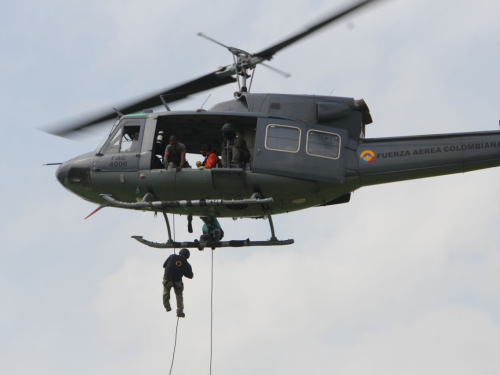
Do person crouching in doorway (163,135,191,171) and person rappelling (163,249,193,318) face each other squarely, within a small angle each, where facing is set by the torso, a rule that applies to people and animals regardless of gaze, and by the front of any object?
no

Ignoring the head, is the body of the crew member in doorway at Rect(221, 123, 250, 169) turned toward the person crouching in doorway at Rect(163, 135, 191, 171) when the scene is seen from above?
no

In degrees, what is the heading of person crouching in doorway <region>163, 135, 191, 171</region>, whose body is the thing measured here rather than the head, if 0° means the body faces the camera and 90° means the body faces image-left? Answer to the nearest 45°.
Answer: approximately 0°

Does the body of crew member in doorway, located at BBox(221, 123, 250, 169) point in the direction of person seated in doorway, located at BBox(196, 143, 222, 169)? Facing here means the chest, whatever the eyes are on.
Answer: no

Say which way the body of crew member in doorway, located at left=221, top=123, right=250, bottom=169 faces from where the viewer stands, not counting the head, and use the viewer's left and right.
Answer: facing the viewer and to the left of the viewer

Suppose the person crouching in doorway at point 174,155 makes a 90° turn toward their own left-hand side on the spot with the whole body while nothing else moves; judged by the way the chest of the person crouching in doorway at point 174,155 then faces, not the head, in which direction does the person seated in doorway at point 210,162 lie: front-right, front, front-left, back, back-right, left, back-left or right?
front

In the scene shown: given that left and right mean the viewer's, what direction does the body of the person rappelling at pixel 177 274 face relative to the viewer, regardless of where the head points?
facing away from the viewer and to the right of the viewer

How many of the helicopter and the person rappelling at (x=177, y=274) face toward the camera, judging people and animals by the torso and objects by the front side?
0

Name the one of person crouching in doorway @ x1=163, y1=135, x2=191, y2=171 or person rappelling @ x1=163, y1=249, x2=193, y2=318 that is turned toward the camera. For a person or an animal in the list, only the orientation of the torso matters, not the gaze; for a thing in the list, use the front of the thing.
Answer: the person crouching in doorway

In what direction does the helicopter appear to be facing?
to the viewer's left

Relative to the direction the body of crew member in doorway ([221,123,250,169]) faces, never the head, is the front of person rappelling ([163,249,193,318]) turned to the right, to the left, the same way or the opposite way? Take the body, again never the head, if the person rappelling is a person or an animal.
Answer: the opposite way

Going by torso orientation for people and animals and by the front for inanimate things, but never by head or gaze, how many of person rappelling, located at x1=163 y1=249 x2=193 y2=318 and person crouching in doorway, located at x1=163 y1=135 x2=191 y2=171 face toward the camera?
1
